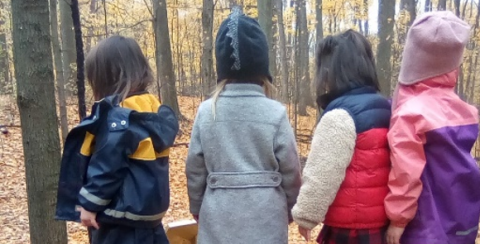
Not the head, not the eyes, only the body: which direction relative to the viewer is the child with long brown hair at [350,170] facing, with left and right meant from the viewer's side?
facing away from the viewer and to the left of the viewer

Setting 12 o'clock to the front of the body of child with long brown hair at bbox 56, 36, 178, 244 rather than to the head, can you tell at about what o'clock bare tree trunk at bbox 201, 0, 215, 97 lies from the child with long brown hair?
The bare tree trunk is roughly at 2 o'clock from the child with long brown hair.

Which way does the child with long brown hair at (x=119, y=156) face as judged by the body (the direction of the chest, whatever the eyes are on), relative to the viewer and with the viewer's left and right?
facing away from the viewer and to the left of the viewer

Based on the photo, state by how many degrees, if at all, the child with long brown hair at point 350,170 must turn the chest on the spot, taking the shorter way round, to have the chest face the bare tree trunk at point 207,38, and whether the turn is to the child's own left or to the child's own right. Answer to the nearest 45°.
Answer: approximately 45° to the child's own right

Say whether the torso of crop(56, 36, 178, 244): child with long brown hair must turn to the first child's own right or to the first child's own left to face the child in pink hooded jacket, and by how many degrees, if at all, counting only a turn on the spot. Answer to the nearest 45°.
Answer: approximately 135° to the first child's own right

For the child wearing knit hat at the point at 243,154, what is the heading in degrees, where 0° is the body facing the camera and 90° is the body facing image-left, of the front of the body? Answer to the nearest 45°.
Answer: approximately 180°

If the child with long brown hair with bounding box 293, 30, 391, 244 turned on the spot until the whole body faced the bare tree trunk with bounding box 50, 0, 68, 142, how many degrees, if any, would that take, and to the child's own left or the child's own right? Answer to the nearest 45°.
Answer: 0° — they already face it

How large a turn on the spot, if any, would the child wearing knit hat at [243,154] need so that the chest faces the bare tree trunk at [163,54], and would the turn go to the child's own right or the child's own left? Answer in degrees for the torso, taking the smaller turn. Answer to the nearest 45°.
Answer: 0° — they already face it

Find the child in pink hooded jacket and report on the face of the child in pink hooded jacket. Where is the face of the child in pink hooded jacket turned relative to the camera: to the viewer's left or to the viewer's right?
to the viewer's left
